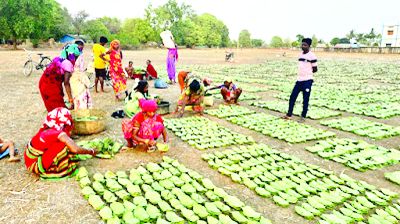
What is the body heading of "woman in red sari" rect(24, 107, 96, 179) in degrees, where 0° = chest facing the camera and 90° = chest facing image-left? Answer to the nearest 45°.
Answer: approximately 270°

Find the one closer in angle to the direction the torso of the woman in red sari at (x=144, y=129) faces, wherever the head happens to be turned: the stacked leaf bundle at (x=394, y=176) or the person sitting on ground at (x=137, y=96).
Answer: the stacked leaf bundle

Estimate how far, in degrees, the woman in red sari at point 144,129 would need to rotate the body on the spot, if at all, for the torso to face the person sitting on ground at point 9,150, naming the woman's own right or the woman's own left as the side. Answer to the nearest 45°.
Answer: approximately 90° to the woman's own right
